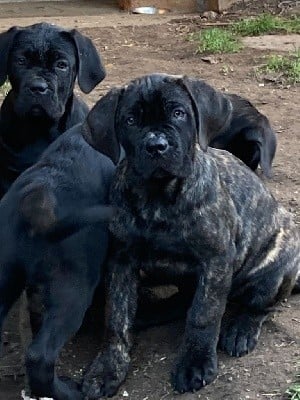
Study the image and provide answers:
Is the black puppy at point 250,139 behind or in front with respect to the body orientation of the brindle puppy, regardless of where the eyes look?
behind

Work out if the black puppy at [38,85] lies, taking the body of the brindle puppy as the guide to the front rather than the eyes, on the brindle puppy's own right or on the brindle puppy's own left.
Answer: on the brindle puppy's own right

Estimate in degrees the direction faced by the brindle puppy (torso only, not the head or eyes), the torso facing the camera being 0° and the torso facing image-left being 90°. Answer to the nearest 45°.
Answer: approximately 45°

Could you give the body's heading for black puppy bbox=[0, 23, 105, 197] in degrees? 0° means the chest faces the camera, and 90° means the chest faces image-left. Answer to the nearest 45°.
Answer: approximately 0°

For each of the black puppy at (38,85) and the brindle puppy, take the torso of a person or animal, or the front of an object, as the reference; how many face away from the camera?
0

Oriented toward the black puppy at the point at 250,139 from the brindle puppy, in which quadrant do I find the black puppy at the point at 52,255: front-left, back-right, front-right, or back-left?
back-left

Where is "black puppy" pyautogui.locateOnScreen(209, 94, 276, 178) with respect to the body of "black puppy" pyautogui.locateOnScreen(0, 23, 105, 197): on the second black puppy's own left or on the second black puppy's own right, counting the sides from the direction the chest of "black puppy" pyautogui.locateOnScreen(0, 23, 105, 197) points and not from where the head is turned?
on the second black puppy's own left

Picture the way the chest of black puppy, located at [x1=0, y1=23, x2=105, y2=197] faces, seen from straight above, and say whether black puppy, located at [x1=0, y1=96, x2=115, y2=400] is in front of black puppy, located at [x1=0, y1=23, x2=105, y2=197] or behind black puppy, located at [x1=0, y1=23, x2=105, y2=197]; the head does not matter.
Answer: in front
